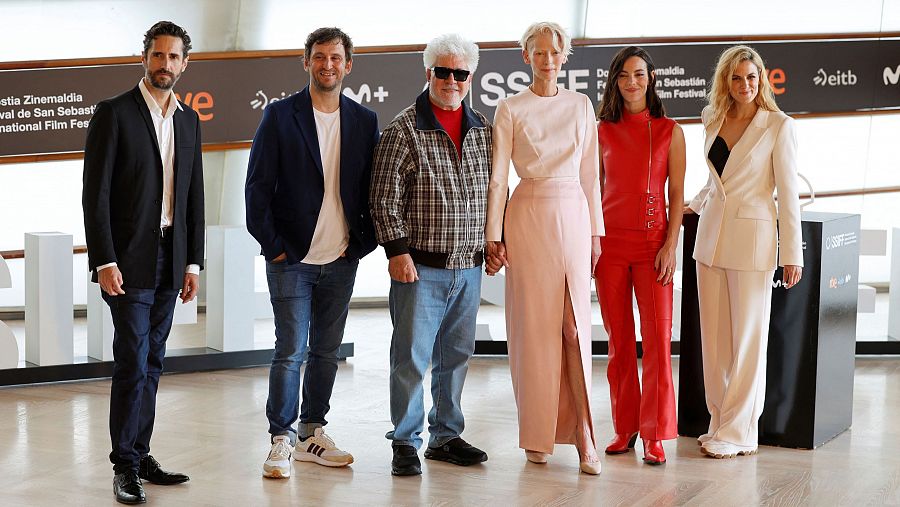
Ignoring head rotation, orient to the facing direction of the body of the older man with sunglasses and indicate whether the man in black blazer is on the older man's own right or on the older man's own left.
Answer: on the older man's own right

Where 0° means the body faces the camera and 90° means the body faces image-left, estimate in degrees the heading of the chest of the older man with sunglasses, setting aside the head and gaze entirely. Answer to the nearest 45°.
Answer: approximately 315°

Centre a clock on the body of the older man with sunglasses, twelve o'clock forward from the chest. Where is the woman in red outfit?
The woman in red outfit is roughly at 10 o'clock from the older man with sunglasses.

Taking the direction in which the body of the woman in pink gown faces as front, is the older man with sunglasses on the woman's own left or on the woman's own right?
on the woman's own right

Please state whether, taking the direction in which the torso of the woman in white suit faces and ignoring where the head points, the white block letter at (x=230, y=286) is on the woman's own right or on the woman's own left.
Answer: on the woman's own right

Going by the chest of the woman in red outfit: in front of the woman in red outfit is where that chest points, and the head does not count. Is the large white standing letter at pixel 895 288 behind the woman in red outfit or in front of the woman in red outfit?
behind
